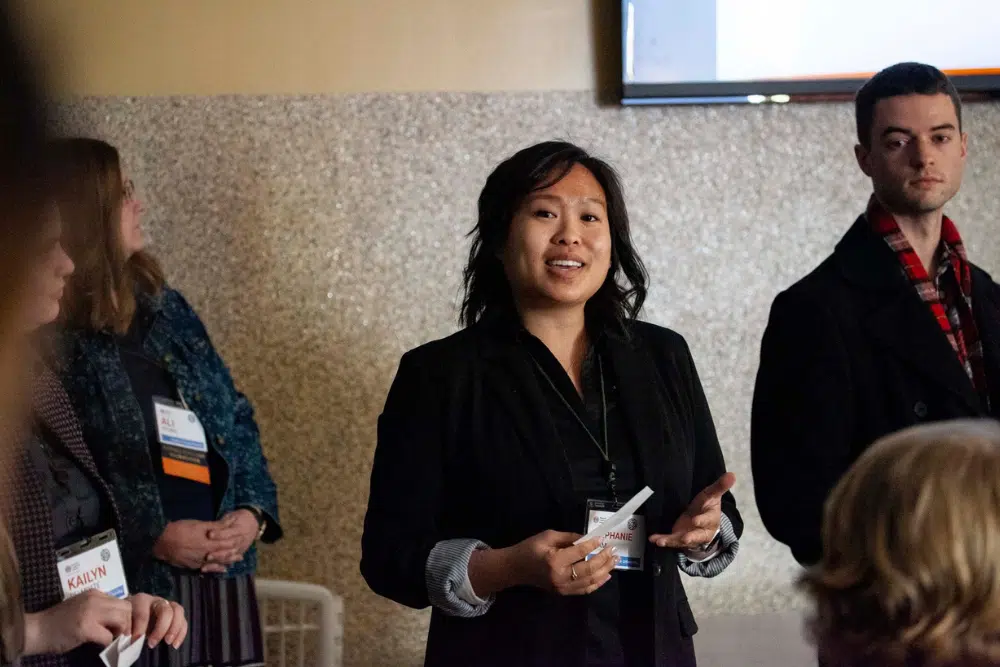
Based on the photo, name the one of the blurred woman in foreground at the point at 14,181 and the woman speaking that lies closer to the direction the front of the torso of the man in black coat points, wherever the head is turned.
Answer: the blurred woman in foreground

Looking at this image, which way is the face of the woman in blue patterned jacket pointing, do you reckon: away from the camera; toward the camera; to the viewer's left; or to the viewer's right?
to the viewer's right

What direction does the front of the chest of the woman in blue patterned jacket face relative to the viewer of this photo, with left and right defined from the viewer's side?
facing the viewer and to the right of the viewer

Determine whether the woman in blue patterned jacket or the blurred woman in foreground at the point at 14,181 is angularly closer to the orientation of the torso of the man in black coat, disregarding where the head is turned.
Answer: the blurred woman in foreground

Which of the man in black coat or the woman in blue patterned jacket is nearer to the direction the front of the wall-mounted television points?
the man in black coat

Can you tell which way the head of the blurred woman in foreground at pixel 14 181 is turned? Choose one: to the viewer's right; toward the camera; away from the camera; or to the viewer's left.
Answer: to the viewer's right

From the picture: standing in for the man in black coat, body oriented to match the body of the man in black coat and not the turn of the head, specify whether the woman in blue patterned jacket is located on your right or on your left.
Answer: on your right

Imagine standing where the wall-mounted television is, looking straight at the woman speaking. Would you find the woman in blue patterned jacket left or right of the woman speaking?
right

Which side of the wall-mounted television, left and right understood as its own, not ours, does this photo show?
front

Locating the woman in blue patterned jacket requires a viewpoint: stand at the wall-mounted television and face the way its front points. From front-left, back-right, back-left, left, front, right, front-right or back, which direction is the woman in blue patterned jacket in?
front-right

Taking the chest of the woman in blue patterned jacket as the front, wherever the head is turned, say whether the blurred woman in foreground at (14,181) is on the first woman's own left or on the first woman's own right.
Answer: on the first woman's own right

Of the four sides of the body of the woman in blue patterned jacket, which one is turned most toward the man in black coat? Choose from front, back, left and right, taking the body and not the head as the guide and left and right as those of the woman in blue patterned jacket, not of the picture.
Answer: front

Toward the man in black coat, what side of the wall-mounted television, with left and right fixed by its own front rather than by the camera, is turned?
front

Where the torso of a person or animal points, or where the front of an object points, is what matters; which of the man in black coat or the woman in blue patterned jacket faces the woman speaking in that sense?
the woman in blue patterned jacket

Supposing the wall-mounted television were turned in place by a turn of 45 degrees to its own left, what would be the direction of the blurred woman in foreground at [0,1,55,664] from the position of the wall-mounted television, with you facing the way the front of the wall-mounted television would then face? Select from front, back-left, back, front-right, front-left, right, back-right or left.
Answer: front-right

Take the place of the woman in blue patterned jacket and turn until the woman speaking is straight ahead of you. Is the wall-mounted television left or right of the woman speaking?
left

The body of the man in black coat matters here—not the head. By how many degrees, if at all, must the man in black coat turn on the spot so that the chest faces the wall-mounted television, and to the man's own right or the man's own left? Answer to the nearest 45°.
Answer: approximately 135° to the man's own left

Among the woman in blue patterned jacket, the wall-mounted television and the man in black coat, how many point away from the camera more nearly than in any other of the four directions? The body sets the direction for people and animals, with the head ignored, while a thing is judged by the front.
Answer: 0
